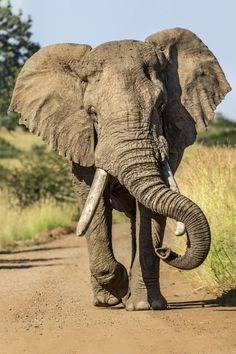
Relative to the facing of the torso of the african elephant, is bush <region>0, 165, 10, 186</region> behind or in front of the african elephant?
behind

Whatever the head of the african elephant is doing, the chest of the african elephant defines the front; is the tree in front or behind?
behind

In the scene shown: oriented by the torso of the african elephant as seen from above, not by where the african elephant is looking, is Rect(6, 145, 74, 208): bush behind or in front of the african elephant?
behind

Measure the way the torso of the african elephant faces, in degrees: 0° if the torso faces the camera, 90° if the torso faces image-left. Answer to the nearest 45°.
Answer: approximately 0°
